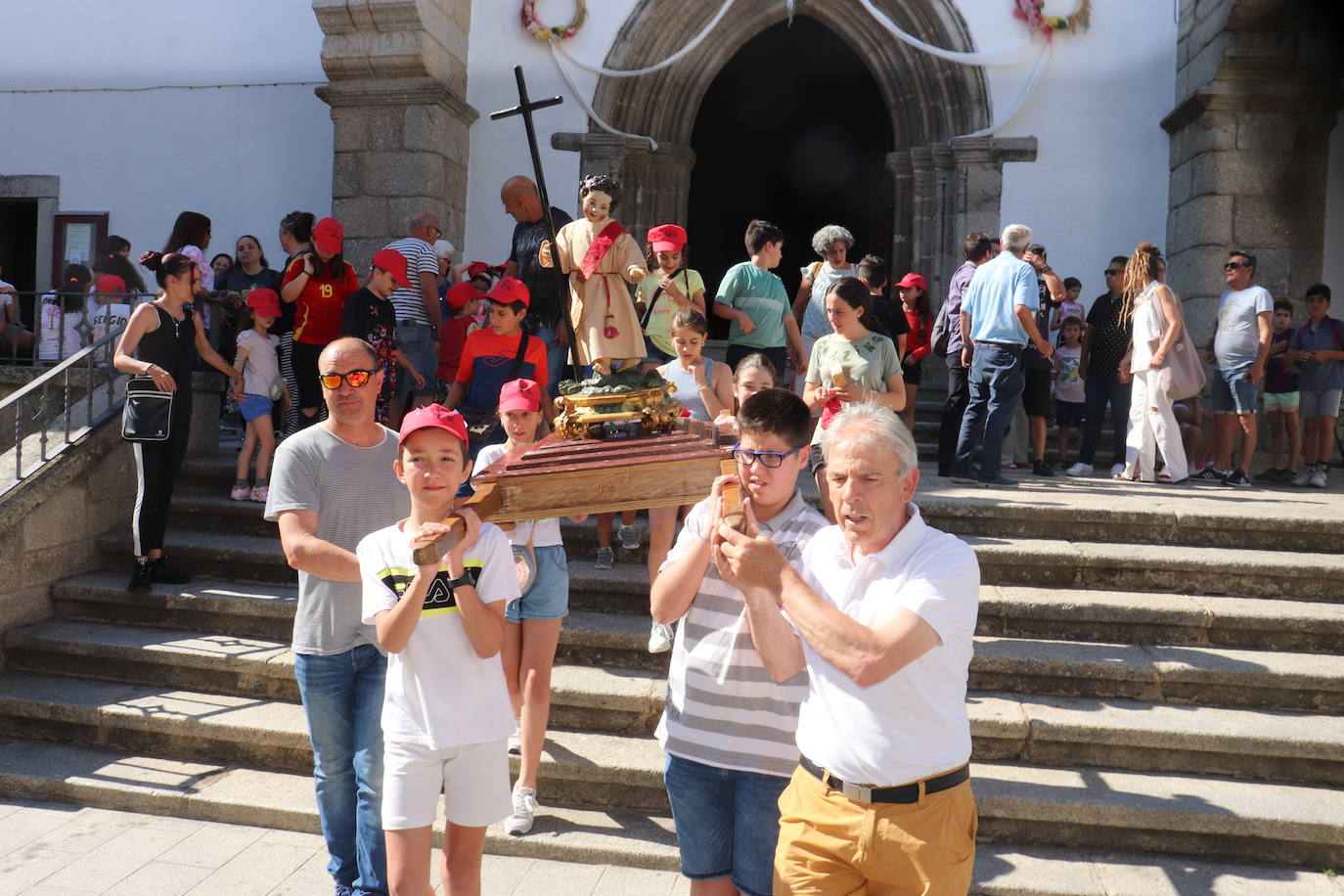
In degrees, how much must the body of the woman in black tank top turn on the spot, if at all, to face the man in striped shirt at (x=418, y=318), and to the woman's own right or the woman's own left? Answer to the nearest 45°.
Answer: approximately 90° to the woman's own left

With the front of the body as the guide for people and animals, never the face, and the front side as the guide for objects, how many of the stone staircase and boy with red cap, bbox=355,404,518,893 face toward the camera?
2

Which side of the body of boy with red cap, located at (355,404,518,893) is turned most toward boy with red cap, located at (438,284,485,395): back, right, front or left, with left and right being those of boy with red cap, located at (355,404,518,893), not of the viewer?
back

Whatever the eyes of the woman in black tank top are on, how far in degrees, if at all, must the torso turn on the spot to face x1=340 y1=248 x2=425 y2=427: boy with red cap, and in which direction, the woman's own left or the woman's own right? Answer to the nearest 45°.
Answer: approximately 45° to the woman's own left

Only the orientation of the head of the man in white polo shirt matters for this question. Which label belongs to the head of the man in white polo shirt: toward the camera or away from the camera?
toward the camera

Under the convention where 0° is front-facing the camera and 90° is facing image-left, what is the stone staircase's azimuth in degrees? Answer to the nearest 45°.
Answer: approximately 0°

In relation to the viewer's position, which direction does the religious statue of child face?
facing the viewer

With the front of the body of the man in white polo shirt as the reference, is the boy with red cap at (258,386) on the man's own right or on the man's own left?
on the man's own right

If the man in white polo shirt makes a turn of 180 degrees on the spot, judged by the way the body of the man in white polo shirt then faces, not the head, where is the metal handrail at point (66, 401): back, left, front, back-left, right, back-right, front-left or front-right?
left

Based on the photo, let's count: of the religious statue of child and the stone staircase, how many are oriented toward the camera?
2

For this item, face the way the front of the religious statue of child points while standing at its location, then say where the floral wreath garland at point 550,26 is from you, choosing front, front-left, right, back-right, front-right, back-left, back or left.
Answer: back
